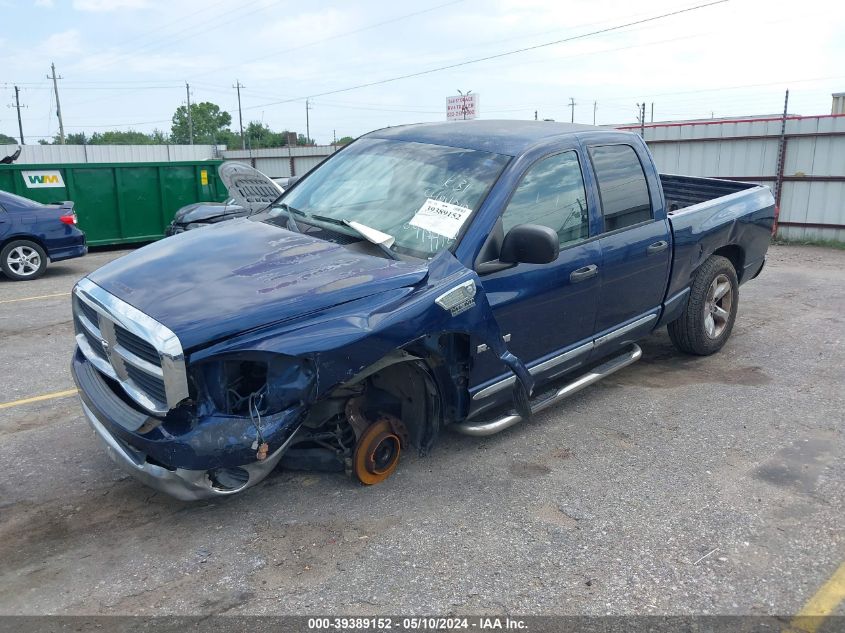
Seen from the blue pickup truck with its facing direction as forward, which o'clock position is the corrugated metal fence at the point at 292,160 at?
The corrugated metal fence is roughly at 4 o'clock from the blue pickup truck.

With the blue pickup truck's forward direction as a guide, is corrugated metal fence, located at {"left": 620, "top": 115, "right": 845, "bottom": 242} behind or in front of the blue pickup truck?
behind

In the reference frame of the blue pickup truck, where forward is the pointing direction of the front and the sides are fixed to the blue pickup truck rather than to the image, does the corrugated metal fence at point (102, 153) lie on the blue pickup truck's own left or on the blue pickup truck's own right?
on the blue pickup truck's own right

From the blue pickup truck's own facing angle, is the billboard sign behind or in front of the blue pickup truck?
behind

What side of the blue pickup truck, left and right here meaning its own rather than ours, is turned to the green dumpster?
right

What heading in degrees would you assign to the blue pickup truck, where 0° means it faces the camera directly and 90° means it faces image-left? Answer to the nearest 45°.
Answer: approximately 45°
